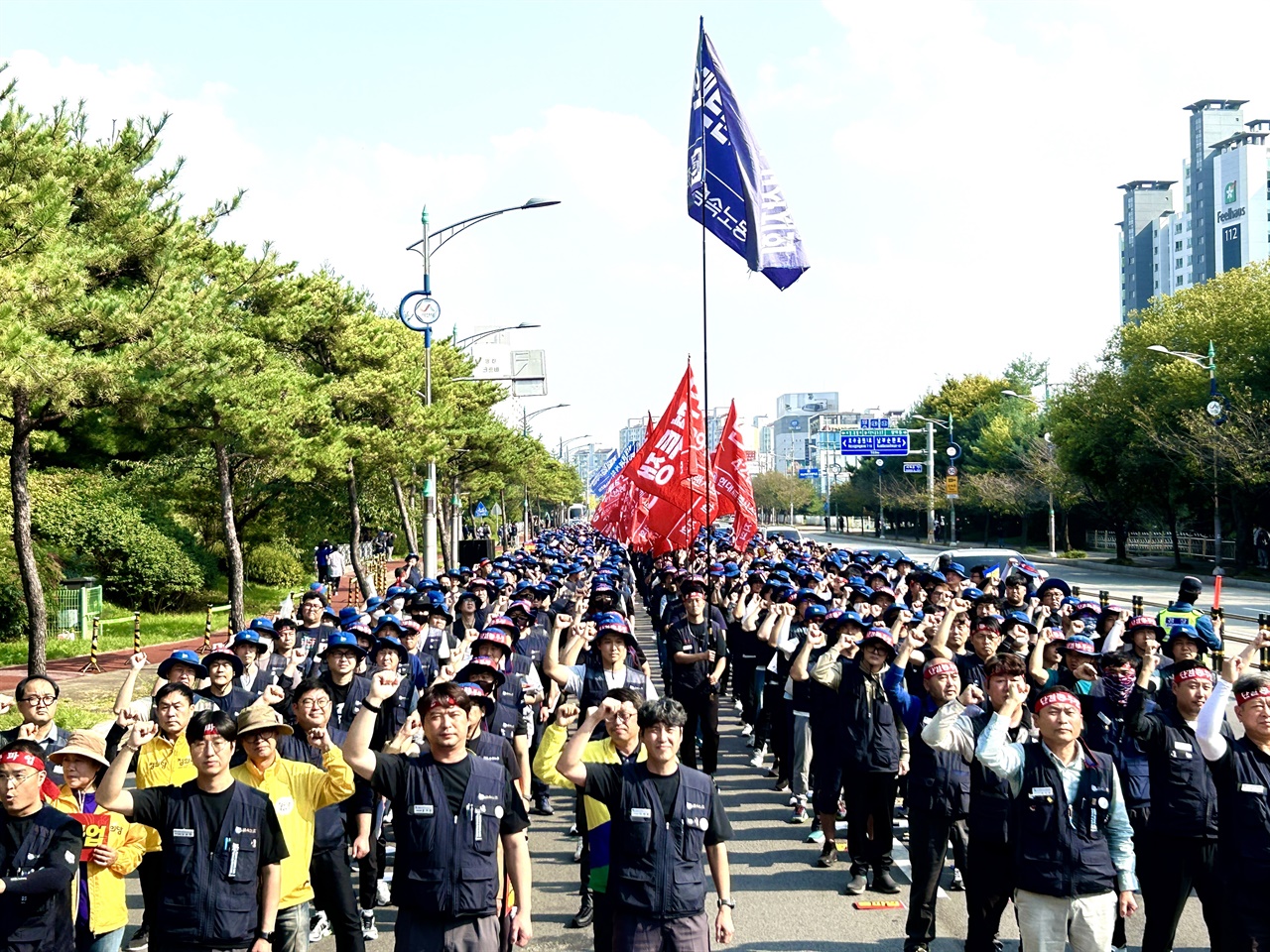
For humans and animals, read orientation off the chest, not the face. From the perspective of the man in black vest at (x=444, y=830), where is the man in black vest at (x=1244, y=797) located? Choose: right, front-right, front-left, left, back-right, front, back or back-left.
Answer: left

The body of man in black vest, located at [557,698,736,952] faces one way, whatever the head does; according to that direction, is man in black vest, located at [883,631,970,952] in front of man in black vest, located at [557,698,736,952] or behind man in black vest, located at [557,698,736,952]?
behind

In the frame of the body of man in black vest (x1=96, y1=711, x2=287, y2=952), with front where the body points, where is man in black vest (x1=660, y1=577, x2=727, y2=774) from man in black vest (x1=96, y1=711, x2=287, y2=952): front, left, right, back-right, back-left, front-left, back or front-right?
back-left

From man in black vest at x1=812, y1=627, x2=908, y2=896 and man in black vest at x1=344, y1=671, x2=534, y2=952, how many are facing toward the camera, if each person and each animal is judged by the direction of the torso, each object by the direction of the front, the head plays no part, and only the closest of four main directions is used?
2

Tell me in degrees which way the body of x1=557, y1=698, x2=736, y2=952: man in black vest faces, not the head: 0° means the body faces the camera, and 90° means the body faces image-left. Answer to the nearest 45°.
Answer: approximately 0°

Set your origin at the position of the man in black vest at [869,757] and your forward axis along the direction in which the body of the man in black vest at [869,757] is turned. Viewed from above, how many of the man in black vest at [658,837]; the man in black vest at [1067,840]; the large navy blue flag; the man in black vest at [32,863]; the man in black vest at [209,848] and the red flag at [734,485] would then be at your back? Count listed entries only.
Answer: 2
